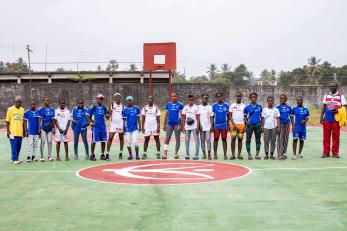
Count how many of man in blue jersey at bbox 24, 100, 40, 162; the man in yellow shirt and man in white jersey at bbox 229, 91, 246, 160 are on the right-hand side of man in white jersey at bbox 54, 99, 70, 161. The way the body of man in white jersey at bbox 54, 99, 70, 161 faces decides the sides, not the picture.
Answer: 2

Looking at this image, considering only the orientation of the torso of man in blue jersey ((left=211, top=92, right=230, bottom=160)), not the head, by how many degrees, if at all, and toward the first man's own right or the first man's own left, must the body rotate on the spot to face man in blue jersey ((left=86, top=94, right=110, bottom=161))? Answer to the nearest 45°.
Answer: approximately 90° to the first man's own right

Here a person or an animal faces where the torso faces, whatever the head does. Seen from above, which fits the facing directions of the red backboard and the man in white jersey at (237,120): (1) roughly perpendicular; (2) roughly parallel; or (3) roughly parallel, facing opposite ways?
roughly parallel

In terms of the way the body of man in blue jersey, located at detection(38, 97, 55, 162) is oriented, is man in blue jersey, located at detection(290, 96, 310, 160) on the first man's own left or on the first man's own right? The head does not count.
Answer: on the first man's own left

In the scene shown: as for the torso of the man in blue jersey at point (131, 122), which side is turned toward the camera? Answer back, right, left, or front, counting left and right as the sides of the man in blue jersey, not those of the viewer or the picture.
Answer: front

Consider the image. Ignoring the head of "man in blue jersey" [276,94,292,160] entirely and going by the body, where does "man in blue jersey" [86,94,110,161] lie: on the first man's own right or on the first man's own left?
on the first man's own right

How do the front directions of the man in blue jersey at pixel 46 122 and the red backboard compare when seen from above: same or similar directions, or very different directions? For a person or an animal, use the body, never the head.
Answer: same or similar directions

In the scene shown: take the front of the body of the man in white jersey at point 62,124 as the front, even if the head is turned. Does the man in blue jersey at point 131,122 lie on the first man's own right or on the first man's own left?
on the first man's own left

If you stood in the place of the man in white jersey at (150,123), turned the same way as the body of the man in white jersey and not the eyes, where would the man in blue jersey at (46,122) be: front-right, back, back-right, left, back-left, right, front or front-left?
right

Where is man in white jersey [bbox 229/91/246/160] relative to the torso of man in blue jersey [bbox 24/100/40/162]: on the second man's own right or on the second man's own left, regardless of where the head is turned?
on the second man's own left

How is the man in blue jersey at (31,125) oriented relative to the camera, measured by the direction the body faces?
toward the camera

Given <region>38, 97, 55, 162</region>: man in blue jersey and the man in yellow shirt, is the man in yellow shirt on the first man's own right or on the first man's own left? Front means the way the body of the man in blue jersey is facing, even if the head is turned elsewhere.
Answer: on the first man's own right

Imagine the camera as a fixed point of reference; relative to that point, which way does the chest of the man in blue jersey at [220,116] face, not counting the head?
toward the camera

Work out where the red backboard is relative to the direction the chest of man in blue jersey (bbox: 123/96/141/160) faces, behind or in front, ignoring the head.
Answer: behind

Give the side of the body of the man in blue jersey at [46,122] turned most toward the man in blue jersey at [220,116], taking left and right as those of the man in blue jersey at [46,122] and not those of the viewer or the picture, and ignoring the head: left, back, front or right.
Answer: left

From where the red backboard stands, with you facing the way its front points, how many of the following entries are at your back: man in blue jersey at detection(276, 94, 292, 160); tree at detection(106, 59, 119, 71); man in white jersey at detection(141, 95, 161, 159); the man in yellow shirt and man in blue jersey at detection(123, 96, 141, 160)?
1
